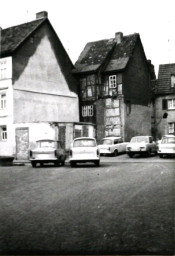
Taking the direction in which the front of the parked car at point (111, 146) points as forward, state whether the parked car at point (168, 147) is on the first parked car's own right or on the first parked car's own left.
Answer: on the first parked car's own right

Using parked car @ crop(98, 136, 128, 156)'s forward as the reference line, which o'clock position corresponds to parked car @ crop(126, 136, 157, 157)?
parked car @ crop(126, 136, 157, 157) is roughly at 3 o'clock from parked car @ crop(98, 136, 128, 156).

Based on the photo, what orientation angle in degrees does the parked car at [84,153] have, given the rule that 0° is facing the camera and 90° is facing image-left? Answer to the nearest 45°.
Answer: approximately 180°

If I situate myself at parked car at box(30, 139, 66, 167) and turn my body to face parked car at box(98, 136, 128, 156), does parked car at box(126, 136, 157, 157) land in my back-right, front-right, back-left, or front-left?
front-right

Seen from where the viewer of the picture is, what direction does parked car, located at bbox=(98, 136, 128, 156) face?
facing away from the viewer and to the right of the viewer
